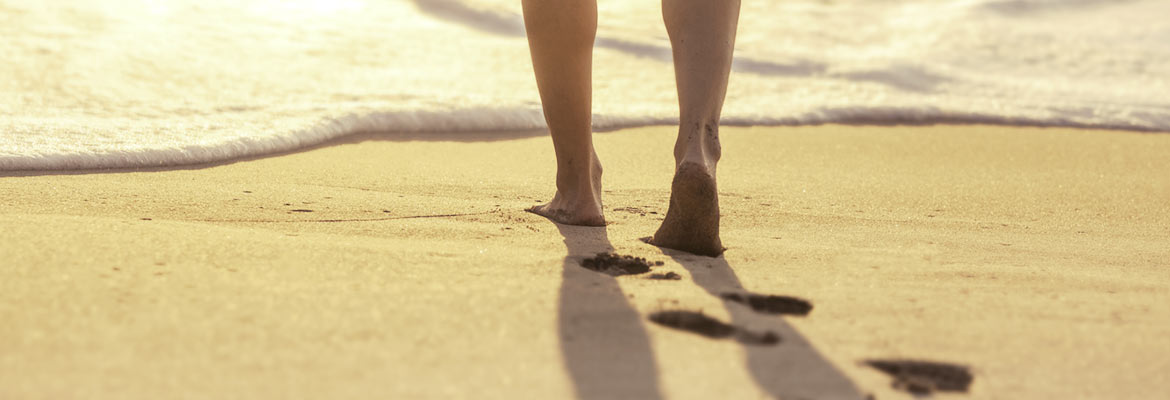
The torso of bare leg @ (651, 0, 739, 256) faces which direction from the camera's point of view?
away from the camera
